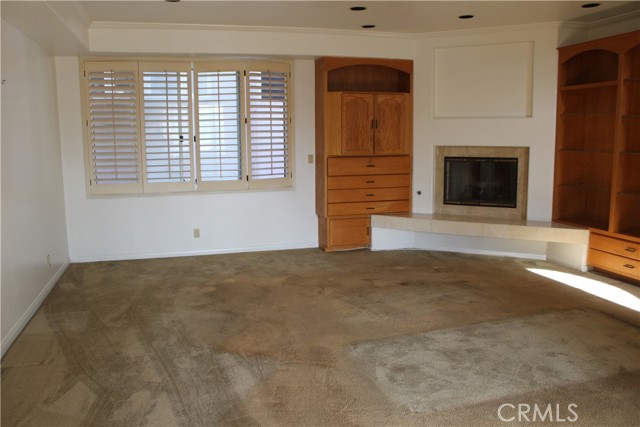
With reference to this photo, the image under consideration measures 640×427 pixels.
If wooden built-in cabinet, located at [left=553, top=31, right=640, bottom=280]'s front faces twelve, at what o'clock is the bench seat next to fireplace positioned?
The bench seat next to fireplace is roughly at 1 o'clock from the wooden built-in cabinet.

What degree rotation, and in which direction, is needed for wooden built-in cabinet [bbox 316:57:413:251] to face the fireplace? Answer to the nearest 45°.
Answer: approximately 90° to its left

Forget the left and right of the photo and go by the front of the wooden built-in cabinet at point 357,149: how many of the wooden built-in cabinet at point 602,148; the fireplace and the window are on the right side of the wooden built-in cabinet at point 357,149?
1

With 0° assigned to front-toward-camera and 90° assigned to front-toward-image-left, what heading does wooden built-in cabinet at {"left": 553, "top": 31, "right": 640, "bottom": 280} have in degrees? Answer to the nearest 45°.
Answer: approximately 45°

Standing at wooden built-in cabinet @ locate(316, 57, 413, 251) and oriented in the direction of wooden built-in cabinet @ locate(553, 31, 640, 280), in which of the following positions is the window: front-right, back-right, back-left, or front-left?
back-right

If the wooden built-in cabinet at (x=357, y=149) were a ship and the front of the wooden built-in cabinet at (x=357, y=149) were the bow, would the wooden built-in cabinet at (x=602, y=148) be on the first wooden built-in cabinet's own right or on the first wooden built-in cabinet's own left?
on the first wooden built-in cabinet's own left

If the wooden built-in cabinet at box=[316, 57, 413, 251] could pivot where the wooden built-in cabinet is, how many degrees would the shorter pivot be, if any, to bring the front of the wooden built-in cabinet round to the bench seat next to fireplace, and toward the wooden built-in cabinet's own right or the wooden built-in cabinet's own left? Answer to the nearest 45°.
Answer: approximately 90° to the wooden built-in cabinet's own left

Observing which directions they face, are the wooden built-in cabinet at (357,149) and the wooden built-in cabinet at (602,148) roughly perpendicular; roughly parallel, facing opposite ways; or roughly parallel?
roughly perpendicular

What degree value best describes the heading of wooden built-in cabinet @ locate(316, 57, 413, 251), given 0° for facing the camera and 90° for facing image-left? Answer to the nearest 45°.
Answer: approximately 0°
